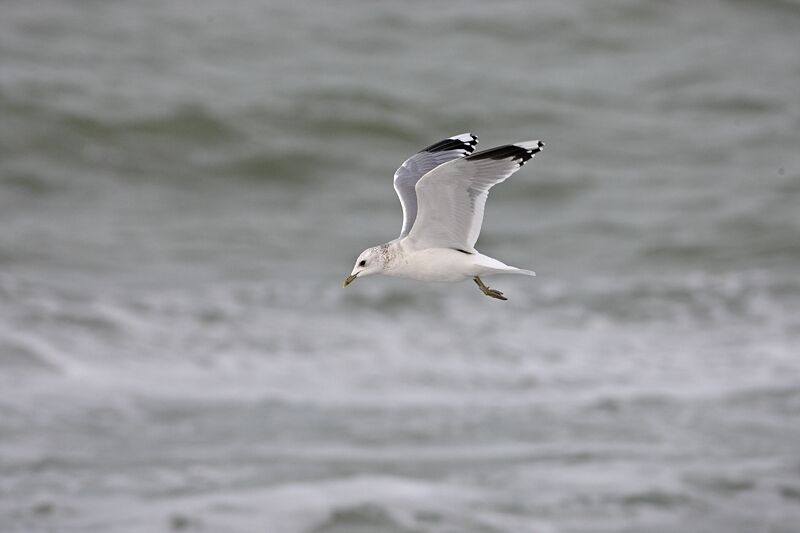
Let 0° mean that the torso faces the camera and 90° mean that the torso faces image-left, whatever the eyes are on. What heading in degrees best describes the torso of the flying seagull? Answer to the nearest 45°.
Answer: approximately 90°
